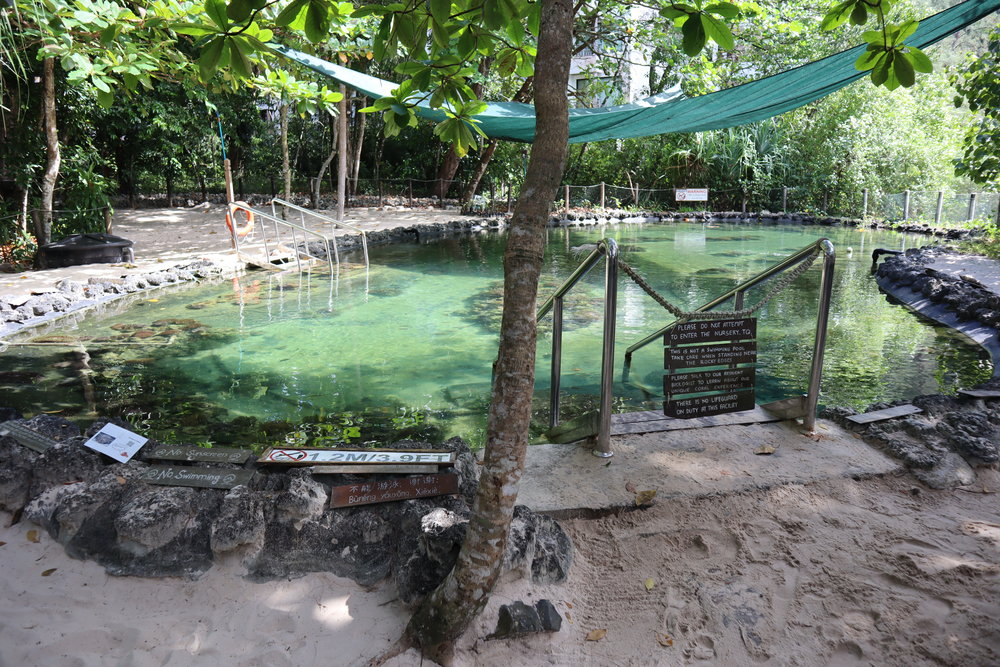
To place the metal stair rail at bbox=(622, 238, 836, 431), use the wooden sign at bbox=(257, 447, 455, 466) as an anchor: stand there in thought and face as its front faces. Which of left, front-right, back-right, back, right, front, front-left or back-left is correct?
left

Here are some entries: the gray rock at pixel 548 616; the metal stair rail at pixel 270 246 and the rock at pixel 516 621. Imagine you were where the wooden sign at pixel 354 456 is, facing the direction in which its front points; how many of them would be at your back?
1

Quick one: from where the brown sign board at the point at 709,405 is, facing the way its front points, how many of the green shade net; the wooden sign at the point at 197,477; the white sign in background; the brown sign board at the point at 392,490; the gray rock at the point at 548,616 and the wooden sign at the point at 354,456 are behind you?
2

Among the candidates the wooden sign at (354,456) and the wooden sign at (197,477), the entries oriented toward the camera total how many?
2

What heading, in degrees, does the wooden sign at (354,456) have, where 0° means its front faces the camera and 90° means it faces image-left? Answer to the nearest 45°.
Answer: approximately 0°

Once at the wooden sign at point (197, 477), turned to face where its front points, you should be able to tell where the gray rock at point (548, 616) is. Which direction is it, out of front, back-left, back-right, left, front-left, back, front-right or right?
front-left

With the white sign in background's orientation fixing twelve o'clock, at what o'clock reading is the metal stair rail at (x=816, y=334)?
The metal stair rail is roughly at 12 o'clock from the white sign in background.

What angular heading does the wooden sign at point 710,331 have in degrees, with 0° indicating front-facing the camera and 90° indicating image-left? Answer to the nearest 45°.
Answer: approximately 0°
